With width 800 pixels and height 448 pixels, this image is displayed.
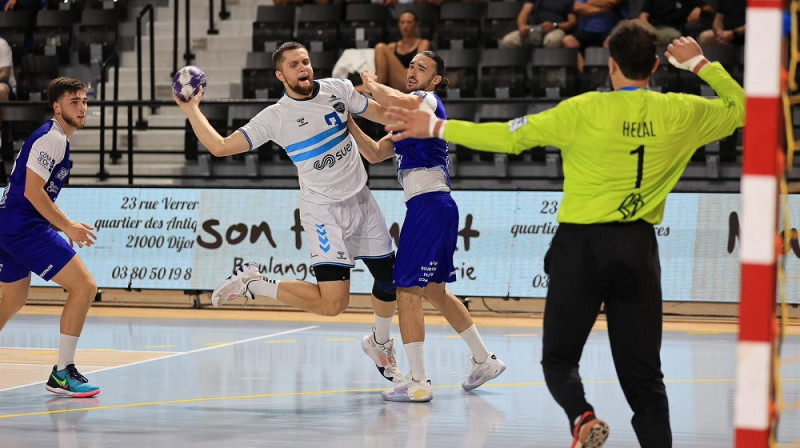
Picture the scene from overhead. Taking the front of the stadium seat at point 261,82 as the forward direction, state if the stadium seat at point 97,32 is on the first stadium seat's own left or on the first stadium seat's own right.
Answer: on the first stadium seat's own right

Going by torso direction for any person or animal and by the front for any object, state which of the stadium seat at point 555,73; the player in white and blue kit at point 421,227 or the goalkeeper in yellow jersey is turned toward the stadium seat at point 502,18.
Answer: the goalkeeper in yellow jersey

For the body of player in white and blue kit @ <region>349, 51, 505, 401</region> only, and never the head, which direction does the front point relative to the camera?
to the viewer's left

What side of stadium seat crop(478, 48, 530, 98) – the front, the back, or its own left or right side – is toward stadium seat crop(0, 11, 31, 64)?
right

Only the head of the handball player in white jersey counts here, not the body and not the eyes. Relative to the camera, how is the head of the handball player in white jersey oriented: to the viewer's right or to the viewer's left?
to the viewer's right

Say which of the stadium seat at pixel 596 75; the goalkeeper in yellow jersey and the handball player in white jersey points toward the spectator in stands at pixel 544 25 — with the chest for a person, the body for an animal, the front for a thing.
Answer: the goalkeeper in yellow jersey

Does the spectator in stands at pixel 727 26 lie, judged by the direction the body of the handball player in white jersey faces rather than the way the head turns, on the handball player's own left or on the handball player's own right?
on the handball player's own left

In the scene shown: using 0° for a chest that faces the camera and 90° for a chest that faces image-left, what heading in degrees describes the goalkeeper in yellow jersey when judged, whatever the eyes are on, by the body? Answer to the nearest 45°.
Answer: approximately 180°

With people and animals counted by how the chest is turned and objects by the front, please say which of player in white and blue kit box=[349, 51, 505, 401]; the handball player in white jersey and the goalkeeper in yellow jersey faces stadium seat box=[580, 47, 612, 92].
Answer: the goalkeeper in yellow jersey

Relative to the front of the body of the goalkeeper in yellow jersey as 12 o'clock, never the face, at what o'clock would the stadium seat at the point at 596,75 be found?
The stadium seat is roughly at 12 o'clock from the goalkeeper in yellow jersey.

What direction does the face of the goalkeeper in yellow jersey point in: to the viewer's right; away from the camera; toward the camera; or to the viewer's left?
away from the camera

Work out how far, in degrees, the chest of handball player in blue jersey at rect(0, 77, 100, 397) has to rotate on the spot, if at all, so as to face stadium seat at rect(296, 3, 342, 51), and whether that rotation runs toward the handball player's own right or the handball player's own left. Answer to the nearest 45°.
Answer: approximately 45° to the handball player's own left
